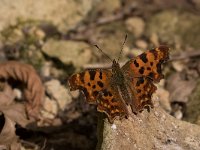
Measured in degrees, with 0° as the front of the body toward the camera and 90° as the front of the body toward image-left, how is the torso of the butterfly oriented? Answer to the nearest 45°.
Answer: approximately 180°

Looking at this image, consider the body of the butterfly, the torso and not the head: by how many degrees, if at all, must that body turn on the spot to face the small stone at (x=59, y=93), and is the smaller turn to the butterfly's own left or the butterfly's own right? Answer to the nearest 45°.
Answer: approximately 45° to the butterfly's own left

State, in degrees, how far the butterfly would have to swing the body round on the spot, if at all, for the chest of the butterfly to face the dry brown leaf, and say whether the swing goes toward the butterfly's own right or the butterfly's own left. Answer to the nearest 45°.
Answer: approximately 45° to the butterfly's own left

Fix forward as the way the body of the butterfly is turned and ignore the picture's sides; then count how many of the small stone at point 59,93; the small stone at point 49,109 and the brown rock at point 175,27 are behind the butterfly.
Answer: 0

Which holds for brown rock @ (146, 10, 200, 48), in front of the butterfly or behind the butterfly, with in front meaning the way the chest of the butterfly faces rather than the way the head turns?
in front

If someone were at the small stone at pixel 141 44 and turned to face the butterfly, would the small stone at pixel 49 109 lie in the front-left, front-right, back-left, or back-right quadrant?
front-right

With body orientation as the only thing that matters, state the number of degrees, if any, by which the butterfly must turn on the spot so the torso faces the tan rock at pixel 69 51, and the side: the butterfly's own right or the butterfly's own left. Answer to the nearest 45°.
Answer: approximately 45° to the butterfly's own left

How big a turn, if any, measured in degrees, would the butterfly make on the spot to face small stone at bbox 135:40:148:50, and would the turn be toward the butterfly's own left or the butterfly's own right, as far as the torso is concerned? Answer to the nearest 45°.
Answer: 0° — it already faces it

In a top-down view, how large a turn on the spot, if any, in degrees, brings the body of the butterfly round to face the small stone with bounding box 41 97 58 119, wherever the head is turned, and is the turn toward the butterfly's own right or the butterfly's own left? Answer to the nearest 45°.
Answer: approximately 45° to the butterfly's own left
